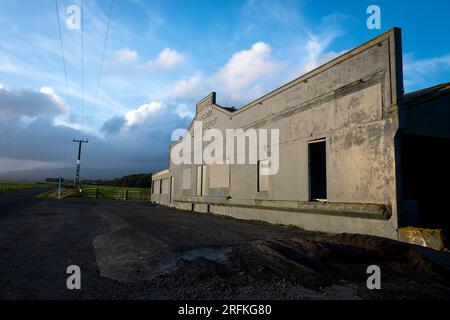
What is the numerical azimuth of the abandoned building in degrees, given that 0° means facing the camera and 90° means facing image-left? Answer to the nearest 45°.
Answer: approximately 45°
